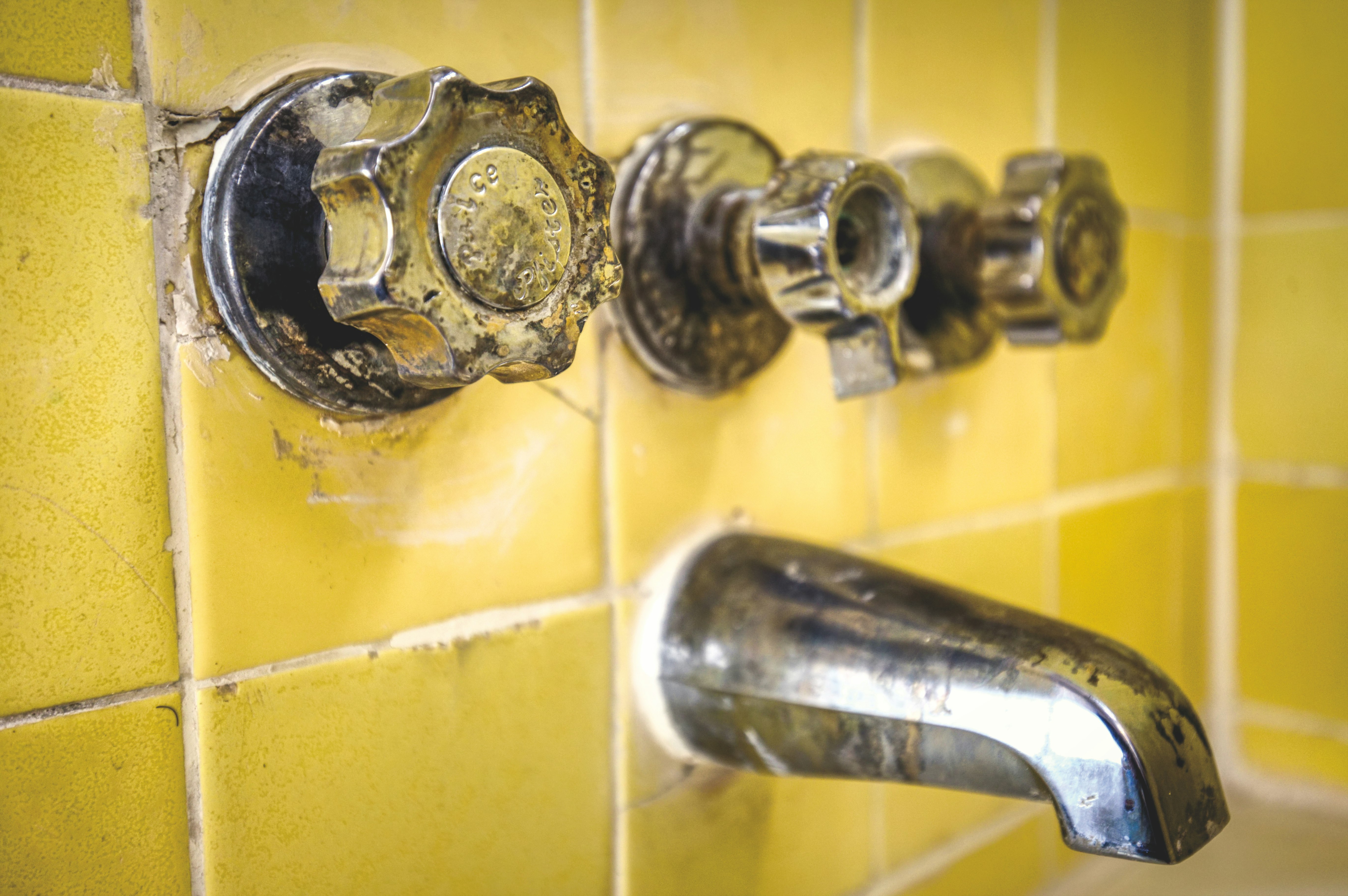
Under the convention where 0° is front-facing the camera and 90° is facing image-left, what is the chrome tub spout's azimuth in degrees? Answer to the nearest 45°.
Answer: approximately 315°

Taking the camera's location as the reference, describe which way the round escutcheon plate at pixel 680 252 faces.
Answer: facing the viewer and to the right of the viewer

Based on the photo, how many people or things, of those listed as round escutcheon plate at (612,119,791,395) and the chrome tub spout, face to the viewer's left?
0
